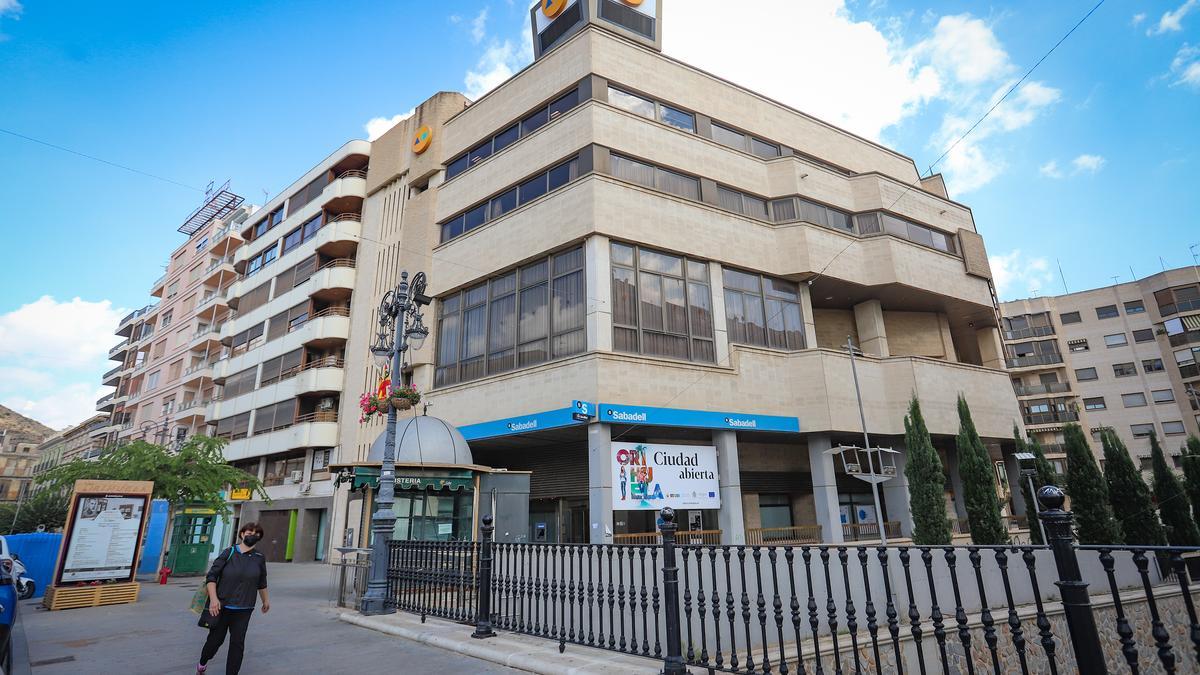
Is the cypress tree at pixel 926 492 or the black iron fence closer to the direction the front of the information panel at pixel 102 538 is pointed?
the black iron fence

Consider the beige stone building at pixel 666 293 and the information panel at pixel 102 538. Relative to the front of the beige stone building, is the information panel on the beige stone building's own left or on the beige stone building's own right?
on the beige stone building's own right

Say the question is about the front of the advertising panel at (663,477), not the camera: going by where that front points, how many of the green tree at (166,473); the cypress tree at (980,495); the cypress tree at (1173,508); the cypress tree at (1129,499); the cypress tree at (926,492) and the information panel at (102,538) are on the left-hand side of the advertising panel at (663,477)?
4

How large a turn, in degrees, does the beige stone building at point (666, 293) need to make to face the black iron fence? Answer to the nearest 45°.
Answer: approximately 45° to its right

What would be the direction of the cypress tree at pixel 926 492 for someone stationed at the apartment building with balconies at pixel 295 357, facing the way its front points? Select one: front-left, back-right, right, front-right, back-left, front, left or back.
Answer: left

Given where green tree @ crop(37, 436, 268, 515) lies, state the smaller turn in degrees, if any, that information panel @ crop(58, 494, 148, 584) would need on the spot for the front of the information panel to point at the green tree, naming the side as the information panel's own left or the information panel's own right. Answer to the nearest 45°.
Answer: approximately 180°

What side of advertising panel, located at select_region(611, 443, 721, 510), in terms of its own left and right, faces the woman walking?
front

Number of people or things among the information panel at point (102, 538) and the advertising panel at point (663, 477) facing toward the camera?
2

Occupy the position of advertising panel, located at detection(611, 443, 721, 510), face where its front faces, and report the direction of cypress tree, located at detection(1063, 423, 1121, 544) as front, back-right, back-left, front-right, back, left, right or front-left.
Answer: left

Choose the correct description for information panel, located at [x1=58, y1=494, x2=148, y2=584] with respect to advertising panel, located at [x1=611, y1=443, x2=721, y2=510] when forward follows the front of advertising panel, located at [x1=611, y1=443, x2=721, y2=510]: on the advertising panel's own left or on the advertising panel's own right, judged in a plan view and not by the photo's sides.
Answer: on the advertising panel's own right
